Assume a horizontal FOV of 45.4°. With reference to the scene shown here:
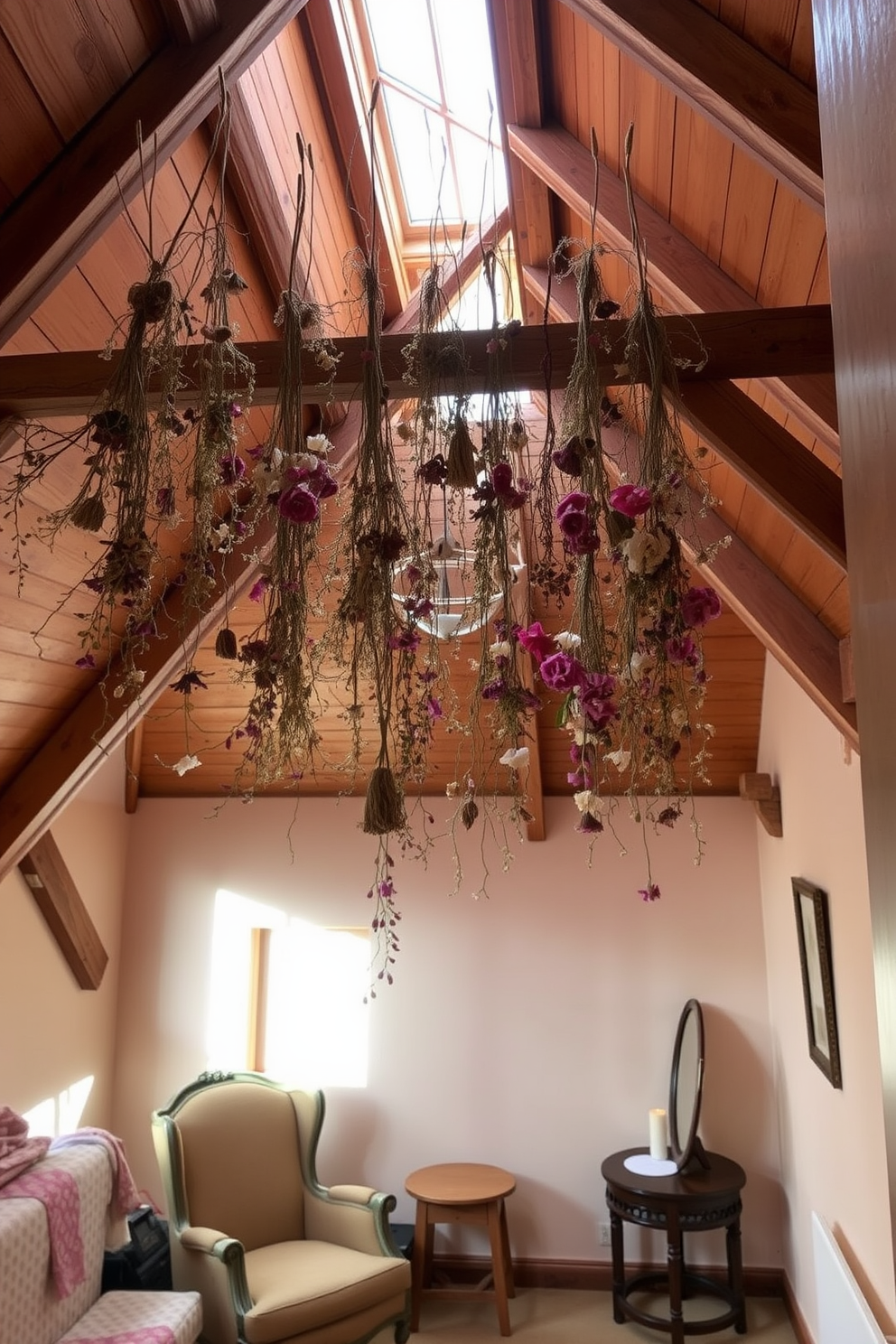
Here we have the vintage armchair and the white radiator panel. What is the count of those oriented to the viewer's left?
1

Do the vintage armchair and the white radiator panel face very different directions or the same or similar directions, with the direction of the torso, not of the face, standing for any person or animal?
very different directions

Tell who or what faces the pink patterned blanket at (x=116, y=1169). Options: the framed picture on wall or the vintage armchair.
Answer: the framed picture on wall

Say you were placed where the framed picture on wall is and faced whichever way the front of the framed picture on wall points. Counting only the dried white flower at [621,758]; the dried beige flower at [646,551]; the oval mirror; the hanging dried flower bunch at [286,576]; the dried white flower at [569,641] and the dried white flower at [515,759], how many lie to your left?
5

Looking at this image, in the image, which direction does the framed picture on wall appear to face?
to the viewer's left

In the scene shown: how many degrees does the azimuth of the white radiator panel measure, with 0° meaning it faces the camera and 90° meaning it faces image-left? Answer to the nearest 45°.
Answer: approximately 90°

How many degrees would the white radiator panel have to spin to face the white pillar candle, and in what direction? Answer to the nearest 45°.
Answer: approximately 45° to its right

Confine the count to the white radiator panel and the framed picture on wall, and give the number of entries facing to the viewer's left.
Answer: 2

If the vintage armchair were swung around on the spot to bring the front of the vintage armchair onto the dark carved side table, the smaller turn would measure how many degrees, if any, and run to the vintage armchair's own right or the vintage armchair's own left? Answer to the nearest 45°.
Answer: approximately 45° to the vintage armchair's own left
